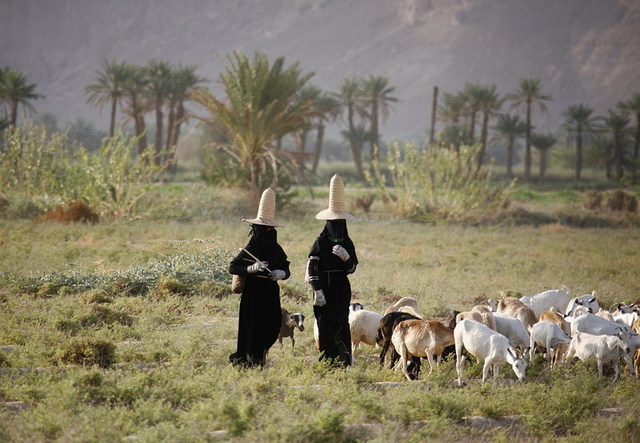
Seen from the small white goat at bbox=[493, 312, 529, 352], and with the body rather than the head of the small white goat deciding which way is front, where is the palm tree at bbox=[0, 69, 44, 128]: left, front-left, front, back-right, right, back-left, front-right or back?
back-left

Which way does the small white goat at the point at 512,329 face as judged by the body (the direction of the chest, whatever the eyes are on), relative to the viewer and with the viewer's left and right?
facing to the right of the viewer

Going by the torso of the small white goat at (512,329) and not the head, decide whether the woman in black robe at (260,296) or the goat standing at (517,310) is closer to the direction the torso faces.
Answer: the goat standing

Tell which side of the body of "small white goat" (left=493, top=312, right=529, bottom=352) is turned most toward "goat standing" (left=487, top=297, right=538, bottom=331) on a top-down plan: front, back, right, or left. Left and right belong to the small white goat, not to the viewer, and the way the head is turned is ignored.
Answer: left

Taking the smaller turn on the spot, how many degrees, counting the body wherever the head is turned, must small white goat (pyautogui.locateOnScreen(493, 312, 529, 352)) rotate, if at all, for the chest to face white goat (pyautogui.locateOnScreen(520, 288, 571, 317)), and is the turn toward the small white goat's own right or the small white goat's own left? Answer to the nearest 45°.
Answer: approximately 90° to the small white goat's own left
